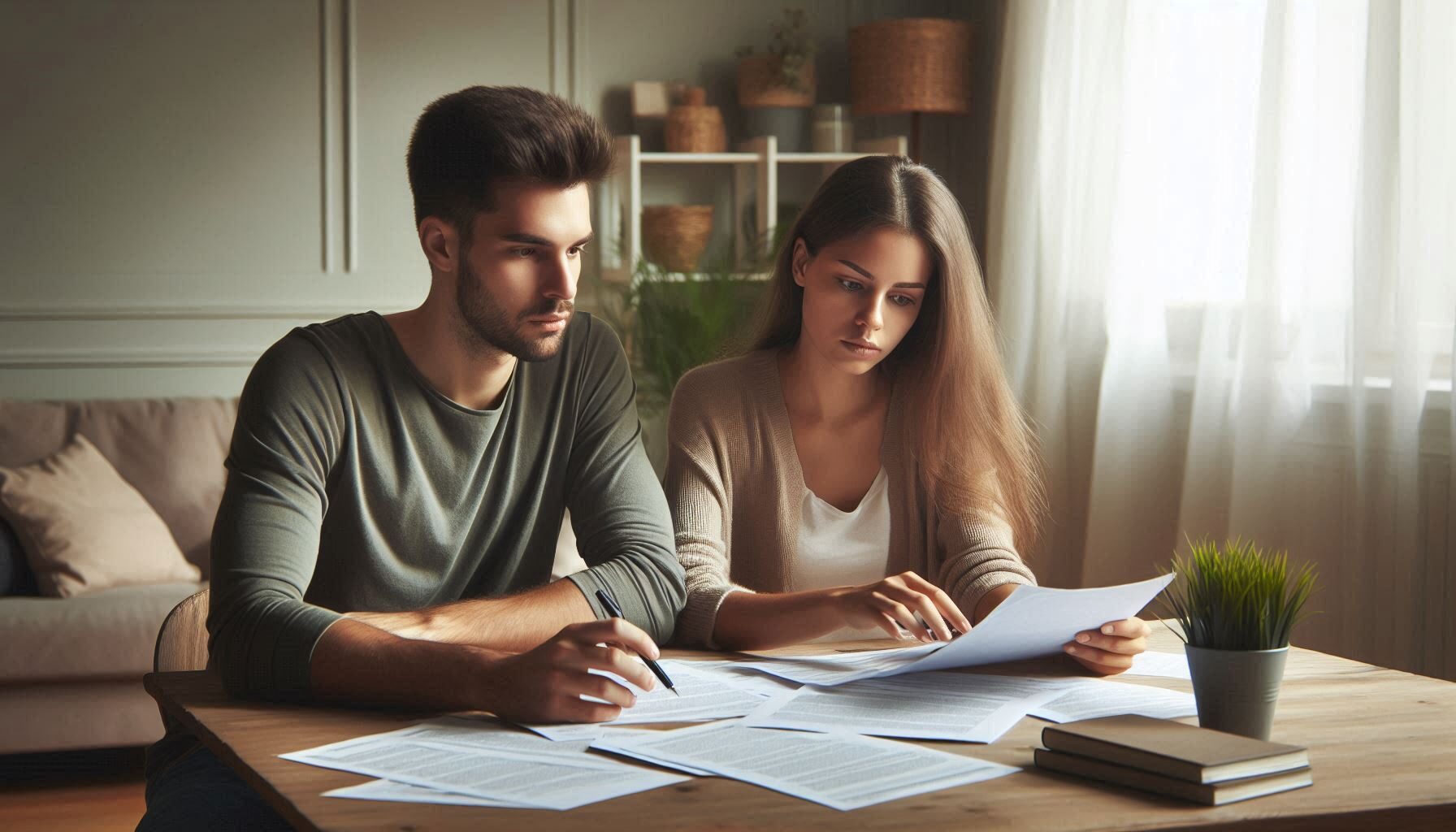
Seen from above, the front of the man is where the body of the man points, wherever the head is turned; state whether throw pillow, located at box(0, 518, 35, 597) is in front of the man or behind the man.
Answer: behind

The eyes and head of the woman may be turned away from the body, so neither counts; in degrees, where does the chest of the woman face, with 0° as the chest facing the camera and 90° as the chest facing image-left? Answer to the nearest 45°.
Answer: approximately 0°

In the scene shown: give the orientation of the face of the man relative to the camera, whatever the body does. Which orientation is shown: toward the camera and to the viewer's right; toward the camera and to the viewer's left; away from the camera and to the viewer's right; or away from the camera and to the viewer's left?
toward the camera and to the viewer's right

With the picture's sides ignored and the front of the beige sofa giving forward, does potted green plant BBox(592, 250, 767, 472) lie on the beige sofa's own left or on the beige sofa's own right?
on the beige sofa's own left

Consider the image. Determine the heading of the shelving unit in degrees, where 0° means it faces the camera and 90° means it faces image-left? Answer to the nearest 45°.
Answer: approximately 0°

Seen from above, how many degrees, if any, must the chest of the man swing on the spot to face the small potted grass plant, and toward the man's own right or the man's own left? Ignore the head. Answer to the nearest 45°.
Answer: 0° — they already face it
